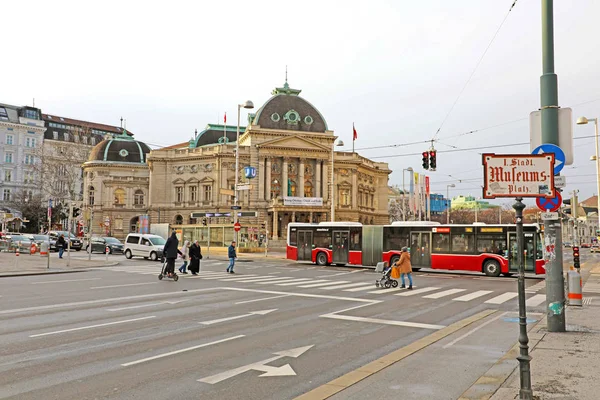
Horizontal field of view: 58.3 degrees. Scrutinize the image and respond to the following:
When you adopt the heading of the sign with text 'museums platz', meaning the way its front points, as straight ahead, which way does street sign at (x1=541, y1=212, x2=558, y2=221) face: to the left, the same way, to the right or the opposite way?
the same way

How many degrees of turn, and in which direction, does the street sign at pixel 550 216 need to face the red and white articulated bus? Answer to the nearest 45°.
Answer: approximately 180°

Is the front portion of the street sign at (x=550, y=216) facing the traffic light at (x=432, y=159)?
no

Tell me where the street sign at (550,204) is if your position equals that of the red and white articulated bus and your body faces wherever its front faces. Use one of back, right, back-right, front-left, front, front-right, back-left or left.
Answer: right

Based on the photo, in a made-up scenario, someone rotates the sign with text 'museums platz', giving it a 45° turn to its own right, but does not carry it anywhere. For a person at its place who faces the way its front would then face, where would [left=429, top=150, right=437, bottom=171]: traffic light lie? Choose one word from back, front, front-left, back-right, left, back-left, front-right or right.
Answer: back-right

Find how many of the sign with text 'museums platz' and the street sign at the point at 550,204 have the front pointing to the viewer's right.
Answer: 0

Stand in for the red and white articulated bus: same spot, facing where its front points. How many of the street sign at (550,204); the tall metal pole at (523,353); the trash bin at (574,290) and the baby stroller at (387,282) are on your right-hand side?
4

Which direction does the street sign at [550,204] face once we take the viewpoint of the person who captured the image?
facing the viewer

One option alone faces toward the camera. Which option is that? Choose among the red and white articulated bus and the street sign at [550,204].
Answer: the street sign

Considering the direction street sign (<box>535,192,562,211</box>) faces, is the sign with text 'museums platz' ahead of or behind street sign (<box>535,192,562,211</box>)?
ahead

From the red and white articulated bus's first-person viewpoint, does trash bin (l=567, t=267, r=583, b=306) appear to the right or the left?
on its right

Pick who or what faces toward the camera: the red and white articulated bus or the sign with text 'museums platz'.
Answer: the sign with text 'museums platz'

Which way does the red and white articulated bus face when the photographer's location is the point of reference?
facing to the right of the viewer

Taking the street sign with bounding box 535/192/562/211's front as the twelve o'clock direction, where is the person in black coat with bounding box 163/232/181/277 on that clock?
The person in black coat is roughly at 4 o'clock from the street sign.

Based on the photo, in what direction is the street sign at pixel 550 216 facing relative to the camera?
toward the camera

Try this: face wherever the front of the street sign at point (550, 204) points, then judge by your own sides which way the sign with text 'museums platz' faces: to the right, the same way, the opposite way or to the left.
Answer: the same way
